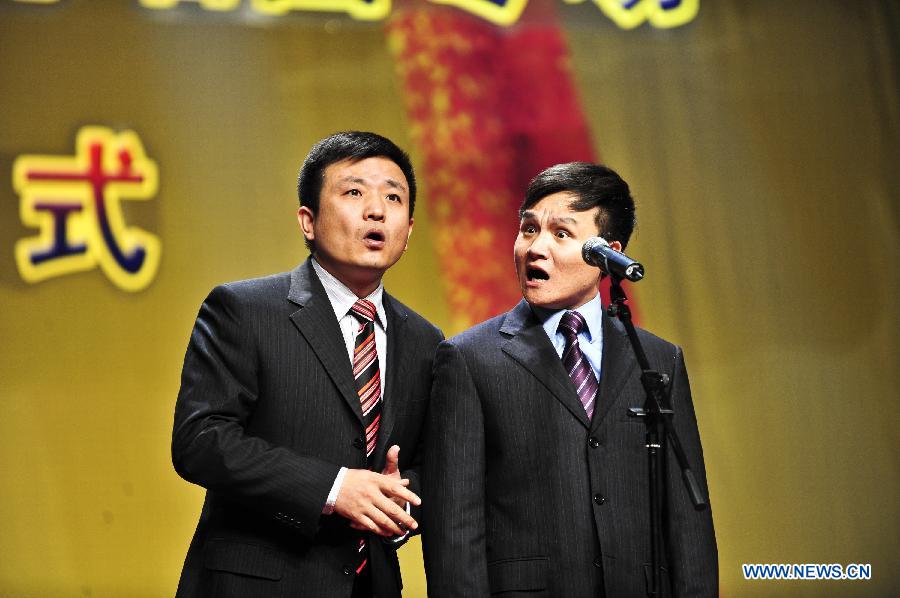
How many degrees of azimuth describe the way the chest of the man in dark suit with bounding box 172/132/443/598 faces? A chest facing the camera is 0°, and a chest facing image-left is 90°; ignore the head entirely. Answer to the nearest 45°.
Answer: approximately 315°

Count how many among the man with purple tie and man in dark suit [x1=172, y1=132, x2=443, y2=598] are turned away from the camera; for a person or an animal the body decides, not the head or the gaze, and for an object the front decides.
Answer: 0

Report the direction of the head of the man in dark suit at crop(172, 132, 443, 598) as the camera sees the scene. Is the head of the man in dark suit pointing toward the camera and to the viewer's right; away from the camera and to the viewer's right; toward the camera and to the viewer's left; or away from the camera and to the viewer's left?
toward the camera and to the viewer's right

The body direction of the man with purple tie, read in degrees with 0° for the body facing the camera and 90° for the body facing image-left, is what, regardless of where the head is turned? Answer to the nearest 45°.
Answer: approximately 0°
